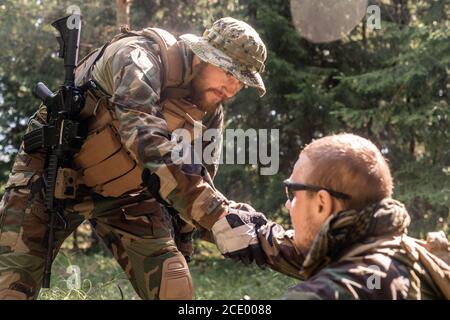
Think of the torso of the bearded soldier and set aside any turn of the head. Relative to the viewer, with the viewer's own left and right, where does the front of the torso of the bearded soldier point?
facing the viewer and to the right of the viewer
